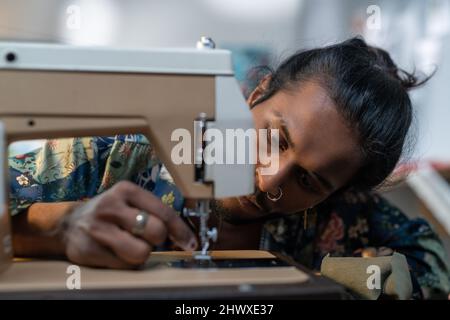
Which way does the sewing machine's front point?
away from the camera

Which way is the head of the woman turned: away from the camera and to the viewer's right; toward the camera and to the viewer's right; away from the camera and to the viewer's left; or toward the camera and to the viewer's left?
toward the camera and to the viewer's left
